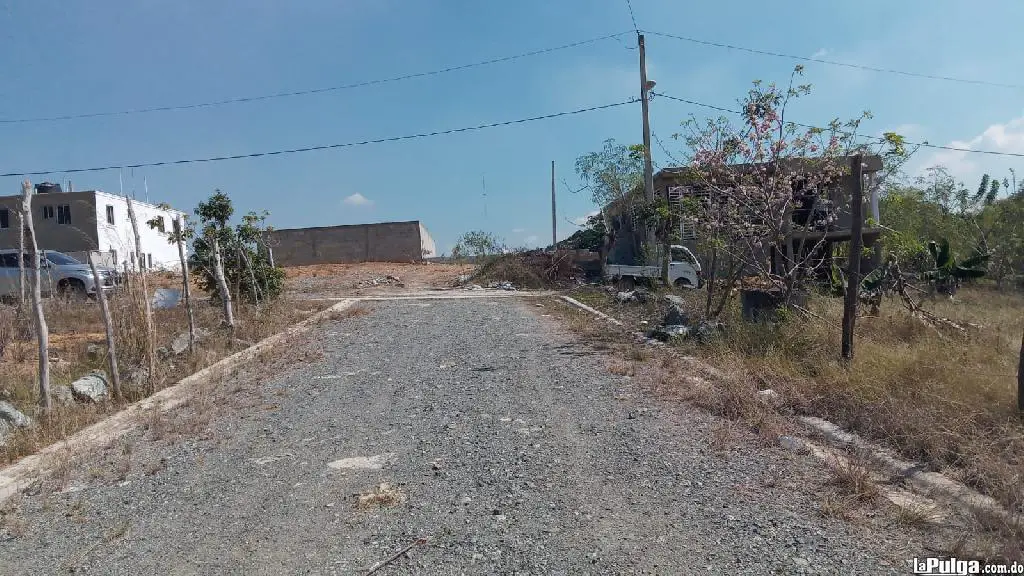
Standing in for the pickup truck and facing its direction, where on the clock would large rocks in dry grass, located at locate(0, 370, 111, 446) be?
The large rocks in dry grass is roughly at 4 o'clock from the pickup truck.

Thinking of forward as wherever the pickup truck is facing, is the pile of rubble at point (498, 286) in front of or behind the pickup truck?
behind

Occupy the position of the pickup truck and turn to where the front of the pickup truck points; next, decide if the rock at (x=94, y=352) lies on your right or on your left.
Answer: on your right

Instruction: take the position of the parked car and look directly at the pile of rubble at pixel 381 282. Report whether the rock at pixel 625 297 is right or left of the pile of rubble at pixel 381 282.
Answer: right

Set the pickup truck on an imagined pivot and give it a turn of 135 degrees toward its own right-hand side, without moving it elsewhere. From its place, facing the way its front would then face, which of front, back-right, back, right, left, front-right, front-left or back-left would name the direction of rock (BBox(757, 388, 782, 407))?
front-left

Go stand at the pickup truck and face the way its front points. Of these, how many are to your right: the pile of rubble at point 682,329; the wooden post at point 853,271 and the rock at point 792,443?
3

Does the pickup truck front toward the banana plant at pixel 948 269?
yes

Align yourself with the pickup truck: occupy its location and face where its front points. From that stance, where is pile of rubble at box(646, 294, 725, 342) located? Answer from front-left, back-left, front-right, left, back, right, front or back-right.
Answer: right

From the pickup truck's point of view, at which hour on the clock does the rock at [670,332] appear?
The rock is roughly at 3 o'clock from the pickup truck.

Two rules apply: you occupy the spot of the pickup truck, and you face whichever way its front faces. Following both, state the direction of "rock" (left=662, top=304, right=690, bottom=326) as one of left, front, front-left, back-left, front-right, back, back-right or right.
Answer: right

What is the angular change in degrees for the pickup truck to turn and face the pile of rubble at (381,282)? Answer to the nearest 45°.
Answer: approximately 180°

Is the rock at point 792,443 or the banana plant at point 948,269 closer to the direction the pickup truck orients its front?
the banana plant

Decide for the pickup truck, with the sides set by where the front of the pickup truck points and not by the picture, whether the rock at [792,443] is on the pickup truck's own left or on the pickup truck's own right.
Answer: on the pickup truck's own right

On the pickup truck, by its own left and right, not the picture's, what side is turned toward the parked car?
back

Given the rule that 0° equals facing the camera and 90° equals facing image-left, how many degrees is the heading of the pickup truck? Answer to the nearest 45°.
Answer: approximately 270°
